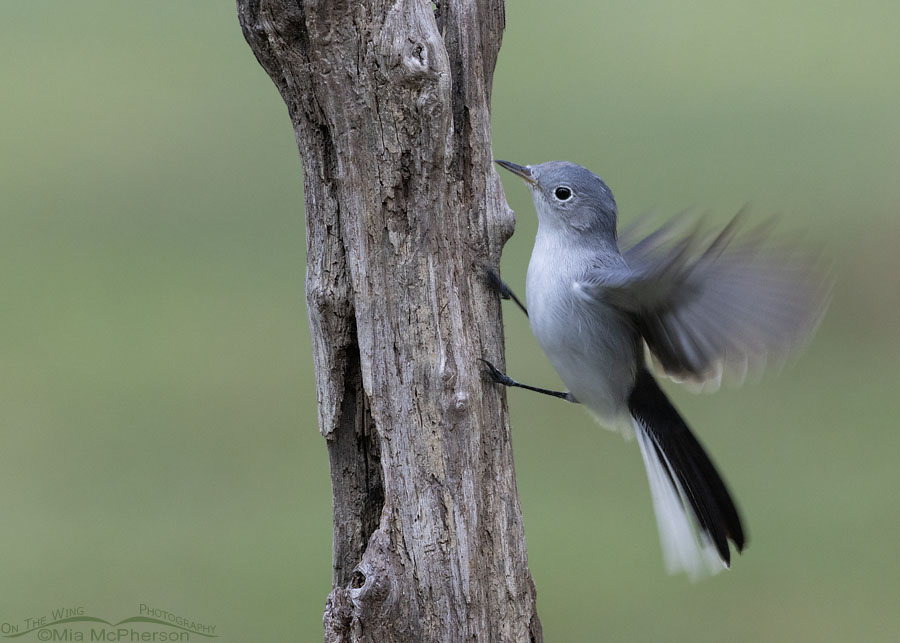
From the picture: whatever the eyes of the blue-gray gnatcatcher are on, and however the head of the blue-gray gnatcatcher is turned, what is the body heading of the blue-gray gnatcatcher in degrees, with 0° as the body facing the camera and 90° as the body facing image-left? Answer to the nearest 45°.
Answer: approximately 90°
